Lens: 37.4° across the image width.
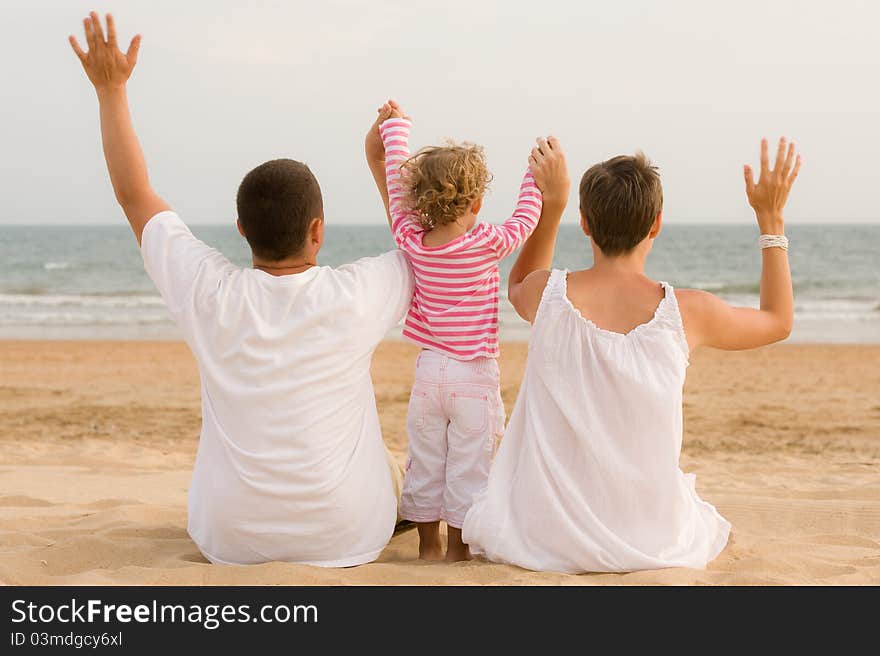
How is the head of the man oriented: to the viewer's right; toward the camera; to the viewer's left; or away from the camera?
away from the camera

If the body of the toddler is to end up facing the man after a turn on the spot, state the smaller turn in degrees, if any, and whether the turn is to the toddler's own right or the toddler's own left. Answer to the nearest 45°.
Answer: approximately 135° to the toddler's own left

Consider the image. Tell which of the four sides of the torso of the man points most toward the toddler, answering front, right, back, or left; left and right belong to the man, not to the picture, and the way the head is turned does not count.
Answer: right

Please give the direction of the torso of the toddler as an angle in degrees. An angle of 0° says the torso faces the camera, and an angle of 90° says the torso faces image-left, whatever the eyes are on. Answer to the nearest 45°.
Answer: approximately 180°

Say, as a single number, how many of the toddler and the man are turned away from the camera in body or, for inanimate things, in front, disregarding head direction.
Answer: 2

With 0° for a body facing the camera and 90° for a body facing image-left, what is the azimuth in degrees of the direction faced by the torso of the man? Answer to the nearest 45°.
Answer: approximately 180°
